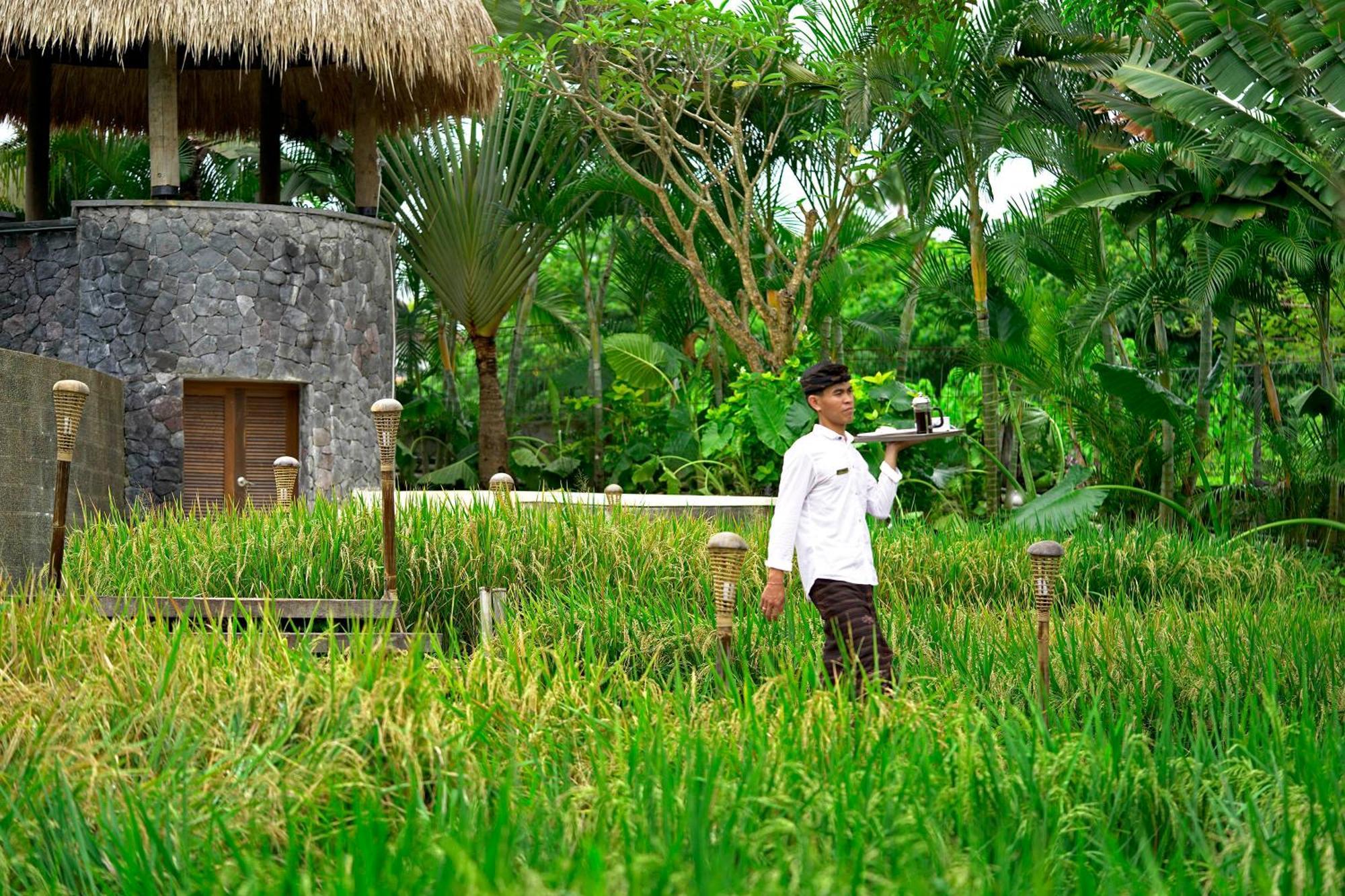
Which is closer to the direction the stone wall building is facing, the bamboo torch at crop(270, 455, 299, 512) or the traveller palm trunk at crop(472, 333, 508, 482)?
the bamboo torch

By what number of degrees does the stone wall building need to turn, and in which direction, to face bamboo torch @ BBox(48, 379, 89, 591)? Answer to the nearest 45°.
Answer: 0° — it already faces it

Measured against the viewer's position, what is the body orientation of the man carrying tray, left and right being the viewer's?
facing the viewer and to the right of the viewer

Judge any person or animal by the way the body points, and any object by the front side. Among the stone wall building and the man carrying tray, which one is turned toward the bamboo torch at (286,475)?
the stone wall building

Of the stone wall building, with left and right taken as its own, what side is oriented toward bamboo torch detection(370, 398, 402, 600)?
front

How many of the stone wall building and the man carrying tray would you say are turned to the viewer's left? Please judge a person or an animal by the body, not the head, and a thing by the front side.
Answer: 0

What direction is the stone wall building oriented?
toward the camera

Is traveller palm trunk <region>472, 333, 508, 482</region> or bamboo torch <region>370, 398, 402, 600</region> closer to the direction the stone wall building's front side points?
the bamboo torch

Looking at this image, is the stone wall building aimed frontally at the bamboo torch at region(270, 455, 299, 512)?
yes

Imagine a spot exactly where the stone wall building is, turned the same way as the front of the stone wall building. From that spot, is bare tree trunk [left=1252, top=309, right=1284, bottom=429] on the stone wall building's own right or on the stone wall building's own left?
on the stone wall building's own left
